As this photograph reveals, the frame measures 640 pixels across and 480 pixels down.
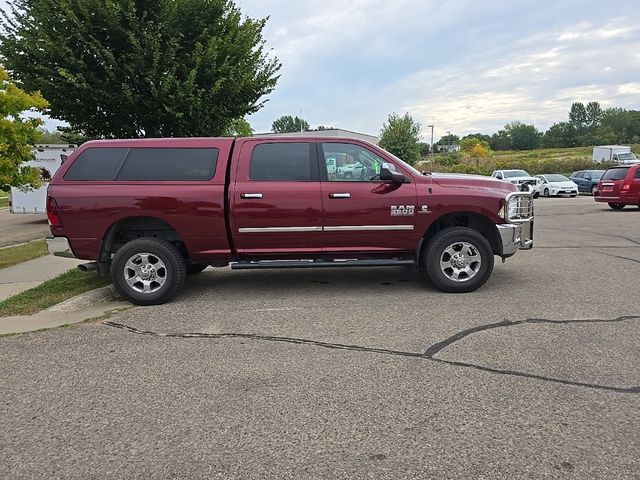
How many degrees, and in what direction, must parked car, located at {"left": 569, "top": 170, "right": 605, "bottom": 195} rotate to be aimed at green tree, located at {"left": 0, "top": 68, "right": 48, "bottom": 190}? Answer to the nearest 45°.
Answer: approximately 45° to its right

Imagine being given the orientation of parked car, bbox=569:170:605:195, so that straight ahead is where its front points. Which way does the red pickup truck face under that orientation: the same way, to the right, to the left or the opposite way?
to the left

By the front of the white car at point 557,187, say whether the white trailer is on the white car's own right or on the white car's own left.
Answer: on the white car's own right

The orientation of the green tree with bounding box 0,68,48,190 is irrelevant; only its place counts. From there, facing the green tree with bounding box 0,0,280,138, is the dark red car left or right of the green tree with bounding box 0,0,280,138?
right

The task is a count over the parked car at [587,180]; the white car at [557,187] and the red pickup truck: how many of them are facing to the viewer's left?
0

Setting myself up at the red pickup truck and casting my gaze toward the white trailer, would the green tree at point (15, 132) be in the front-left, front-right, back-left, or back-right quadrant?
front-left

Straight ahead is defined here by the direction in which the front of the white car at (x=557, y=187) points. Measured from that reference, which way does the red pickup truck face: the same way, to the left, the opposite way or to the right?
to the left

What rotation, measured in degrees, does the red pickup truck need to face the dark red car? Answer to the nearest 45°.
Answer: approximately 45° to its left

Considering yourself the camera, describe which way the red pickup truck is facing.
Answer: facing to the right of the viewer

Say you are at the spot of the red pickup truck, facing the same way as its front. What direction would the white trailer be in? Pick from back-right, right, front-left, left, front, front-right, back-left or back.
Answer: back-left

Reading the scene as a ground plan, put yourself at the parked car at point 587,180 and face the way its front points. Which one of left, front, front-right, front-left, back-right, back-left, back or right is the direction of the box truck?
back-left

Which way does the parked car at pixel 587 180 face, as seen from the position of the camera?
facing the viewer and to the right of the viewer

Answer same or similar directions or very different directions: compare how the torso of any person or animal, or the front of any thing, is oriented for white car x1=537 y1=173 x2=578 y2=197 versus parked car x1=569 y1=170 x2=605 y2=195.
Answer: same or similar directions

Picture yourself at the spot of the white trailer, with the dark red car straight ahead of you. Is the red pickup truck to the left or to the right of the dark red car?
right

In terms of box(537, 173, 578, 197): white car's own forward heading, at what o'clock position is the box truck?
The box truck is roughly at 8 o'clock from the white car.

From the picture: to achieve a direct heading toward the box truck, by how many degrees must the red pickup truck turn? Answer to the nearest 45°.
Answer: approximately 45° to its left
